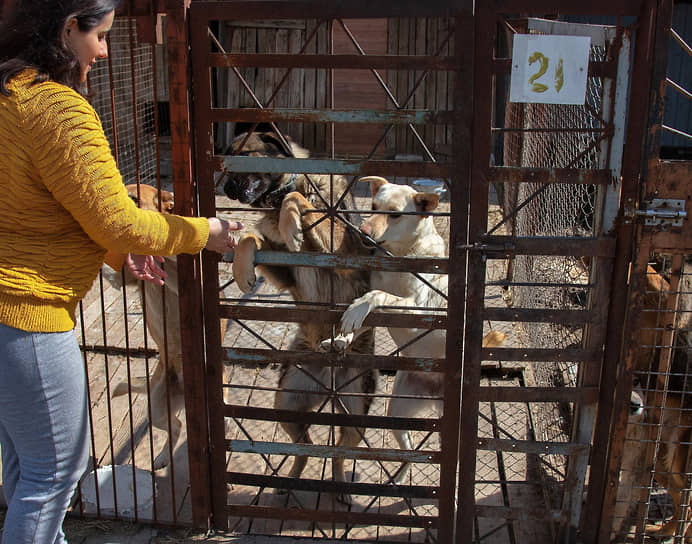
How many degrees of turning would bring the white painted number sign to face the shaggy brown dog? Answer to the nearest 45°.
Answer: approximately 135° to its right

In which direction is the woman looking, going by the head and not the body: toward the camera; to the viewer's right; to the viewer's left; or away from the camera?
to the viewer's right

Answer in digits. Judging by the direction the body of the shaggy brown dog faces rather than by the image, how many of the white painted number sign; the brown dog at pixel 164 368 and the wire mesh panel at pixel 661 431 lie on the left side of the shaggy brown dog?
2

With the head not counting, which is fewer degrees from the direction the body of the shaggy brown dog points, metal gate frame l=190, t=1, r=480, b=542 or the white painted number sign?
the metal gate frame

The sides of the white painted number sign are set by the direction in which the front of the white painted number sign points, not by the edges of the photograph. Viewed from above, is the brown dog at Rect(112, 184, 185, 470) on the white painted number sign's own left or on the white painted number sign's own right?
on the white painted number sign's own right

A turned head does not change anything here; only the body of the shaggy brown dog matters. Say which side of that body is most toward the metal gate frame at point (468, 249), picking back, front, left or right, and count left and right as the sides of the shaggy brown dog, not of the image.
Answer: left

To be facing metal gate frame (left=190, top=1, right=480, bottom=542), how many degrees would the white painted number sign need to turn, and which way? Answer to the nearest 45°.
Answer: approximately 90° to its right

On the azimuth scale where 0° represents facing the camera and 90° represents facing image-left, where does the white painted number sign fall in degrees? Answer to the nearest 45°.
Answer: approximately 0°

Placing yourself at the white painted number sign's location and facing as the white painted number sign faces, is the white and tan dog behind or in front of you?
behind

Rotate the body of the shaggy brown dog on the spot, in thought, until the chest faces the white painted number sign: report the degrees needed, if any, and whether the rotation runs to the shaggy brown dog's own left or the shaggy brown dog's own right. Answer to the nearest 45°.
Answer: approximately 90° to the shaggy brown dog's own left

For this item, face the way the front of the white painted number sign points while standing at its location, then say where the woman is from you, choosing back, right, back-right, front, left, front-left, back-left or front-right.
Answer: front-right

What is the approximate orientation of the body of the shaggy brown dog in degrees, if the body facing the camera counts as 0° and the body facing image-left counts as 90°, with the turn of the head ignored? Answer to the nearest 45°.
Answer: approximately 45°
